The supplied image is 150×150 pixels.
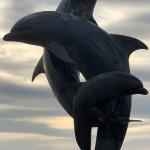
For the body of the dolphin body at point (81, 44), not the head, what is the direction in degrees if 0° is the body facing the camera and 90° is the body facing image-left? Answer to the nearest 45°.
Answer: approximately 90°
